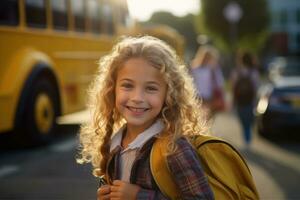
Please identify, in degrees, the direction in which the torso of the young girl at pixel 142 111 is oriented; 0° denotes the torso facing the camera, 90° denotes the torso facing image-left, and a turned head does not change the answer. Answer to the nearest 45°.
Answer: approximately 45°

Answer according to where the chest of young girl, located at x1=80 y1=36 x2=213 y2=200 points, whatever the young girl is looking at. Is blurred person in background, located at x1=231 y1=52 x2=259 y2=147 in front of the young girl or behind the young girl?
behind

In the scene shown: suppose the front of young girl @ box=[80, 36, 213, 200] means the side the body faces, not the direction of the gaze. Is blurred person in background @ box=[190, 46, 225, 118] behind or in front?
behind
